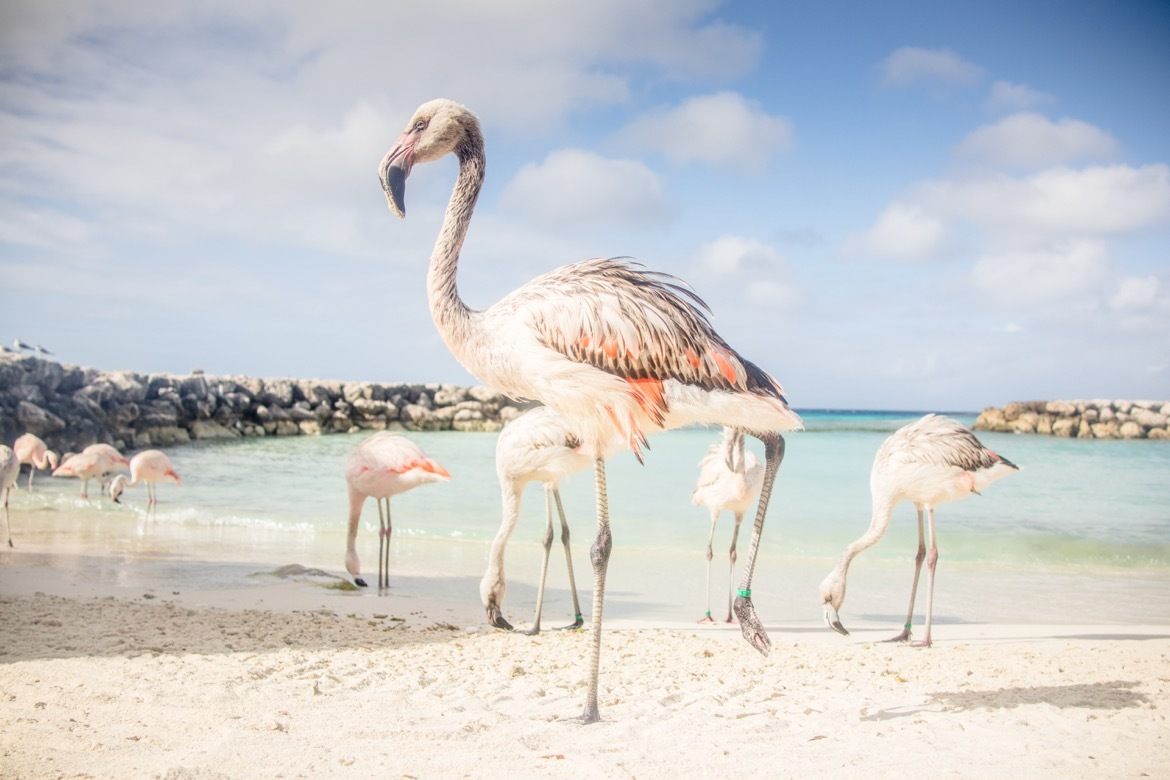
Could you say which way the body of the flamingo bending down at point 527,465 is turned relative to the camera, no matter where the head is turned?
to the viewer's left

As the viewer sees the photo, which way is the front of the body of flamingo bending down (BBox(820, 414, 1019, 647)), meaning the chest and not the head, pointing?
to the viewer's left

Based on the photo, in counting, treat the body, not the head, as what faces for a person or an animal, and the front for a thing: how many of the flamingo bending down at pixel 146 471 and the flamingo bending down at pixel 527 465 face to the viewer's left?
2

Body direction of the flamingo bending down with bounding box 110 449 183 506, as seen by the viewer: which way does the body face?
to the viewer's left

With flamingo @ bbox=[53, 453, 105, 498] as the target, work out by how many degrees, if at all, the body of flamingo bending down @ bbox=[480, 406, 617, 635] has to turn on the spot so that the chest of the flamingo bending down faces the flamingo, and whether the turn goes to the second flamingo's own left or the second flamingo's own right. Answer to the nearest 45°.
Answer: approximately 45° to the second flamingo's own right

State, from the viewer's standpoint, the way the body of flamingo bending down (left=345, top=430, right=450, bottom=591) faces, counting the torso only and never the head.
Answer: to the viewer's left

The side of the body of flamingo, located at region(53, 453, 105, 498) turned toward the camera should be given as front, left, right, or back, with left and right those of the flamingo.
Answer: right

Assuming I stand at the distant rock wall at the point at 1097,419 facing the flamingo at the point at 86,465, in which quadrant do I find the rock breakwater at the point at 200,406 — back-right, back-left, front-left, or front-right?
front-right

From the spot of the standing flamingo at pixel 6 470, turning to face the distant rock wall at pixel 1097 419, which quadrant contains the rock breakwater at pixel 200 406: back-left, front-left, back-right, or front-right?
front-left

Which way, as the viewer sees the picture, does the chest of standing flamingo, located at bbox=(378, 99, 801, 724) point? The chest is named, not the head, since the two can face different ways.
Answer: to the viewer's left
